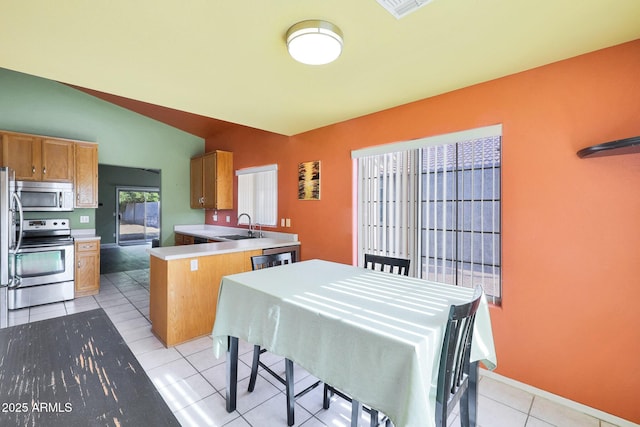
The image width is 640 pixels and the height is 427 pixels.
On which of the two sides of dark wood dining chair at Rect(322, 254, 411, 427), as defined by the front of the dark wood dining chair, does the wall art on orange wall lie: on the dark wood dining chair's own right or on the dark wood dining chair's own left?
on the dark wood dining chair's own right

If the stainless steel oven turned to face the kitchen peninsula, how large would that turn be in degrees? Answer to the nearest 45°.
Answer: approximately 45° to its left

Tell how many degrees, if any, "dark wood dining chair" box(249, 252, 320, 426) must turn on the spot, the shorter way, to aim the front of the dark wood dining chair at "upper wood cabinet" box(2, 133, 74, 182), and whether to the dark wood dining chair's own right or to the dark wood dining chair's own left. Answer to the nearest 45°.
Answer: approximately 180°

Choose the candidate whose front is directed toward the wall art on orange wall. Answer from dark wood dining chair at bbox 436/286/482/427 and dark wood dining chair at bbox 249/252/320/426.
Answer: dark wood dining chair at bbox 436/286/482/427

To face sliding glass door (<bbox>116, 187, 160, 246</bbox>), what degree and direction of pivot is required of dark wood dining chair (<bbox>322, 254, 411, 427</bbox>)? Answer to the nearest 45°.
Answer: approximately 90° to its right

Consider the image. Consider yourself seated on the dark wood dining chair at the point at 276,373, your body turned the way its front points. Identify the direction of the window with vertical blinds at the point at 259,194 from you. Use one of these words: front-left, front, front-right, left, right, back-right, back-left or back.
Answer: back-left

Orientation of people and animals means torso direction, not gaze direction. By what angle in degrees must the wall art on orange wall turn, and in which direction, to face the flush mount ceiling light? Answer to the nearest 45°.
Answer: approximately 45° to its left

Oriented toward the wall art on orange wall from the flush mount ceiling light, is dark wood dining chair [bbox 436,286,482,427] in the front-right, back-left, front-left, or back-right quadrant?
back-right

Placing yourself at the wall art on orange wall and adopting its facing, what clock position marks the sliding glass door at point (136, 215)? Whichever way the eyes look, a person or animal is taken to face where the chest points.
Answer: The sliding glass door is roughly at 3 o'clock from the wall art on orange wall.

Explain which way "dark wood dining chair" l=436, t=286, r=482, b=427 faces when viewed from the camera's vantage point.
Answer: facing away from the viewer and to the left of the viewer

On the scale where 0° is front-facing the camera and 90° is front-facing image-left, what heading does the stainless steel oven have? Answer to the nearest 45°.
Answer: approximately 0°
